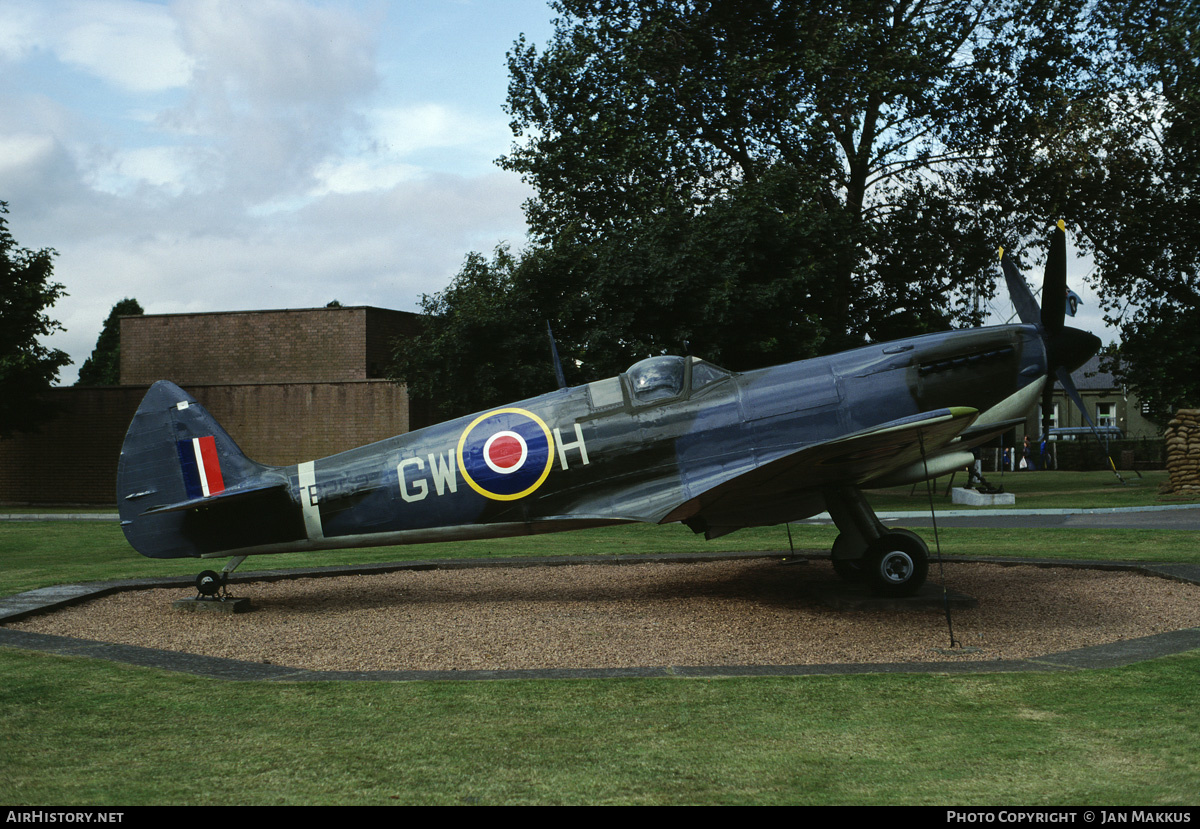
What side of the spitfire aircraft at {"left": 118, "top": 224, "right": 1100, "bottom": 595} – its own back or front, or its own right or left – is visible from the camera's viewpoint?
right

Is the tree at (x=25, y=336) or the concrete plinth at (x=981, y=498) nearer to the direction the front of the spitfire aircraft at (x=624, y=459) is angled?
the concrete plinth

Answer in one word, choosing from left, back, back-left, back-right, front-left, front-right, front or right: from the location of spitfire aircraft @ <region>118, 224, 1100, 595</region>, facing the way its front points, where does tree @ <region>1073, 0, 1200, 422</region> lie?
front-left

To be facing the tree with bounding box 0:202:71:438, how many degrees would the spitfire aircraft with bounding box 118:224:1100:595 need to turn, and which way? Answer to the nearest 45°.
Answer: approximately 135° to its left

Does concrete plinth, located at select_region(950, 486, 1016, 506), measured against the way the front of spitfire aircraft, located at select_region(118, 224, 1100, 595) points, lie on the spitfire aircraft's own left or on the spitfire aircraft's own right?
on the spitfire aircraft's own left

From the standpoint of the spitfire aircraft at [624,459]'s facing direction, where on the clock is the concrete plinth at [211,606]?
The concrete plinth is roughly at 6 o'clock from the spitfire aircraft.

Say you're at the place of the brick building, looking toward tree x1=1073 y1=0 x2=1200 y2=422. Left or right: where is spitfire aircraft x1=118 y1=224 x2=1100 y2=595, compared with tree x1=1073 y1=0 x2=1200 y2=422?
right
